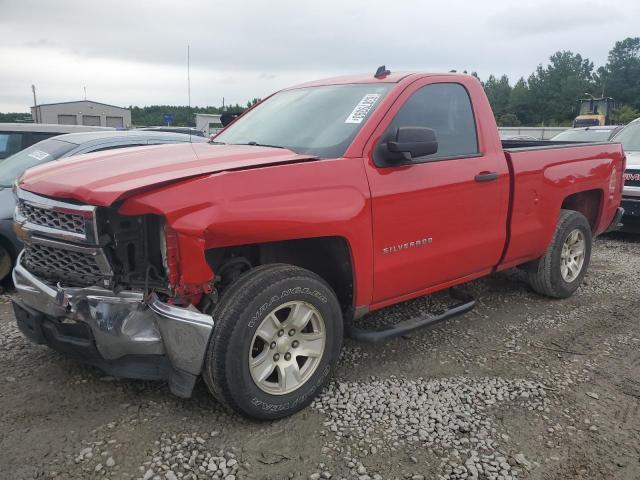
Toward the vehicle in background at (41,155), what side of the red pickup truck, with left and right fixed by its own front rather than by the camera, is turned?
right

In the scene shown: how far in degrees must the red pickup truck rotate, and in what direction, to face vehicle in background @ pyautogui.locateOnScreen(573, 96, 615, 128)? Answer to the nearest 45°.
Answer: approximately 180°

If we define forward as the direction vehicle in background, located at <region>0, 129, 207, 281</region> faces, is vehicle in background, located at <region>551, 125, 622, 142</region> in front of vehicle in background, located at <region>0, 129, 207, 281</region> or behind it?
behind

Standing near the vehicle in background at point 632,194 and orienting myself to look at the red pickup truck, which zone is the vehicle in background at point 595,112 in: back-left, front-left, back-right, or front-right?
back-right

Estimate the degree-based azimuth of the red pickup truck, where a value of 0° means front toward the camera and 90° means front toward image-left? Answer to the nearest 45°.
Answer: approximately 45°

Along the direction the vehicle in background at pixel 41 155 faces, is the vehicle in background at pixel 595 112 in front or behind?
behind

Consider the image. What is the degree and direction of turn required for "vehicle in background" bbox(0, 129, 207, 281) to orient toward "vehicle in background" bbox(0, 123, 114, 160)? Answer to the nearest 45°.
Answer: approximately 135° to its right

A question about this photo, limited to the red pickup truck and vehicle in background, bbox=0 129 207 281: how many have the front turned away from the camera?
0

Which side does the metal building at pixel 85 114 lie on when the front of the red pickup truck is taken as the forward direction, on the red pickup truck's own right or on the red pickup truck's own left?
on the red pickup truck's own right

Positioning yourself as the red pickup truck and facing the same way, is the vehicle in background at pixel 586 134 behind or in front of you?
behind

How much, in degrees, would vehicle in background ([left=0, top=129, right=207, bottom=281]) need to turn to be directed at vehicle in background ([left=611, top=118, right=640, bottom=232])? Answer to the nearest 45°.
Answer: approximately 135° to its left

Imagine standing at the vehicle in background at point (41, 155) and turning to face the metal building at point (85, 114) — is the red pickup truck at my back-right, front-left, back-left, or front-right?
back-right
